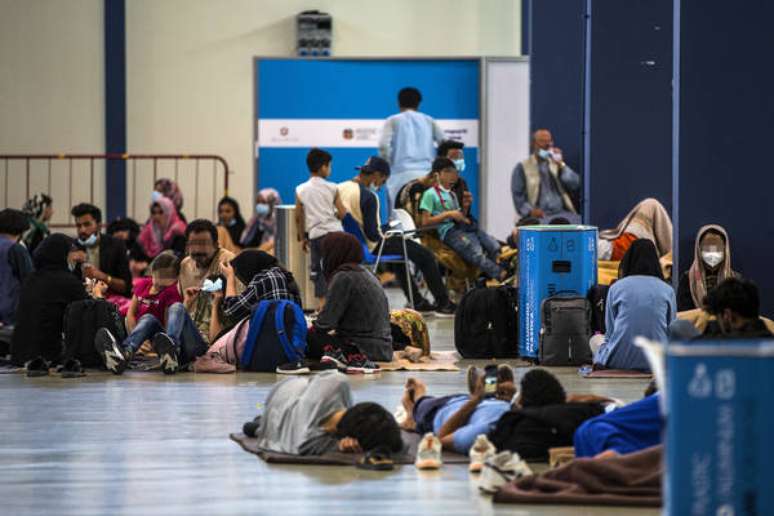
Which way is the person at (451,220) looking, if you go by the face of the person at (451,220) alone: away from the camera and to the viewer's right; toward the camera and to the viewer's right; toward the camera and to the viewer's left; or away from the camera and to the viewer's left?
toward the camera and to the viewer's right

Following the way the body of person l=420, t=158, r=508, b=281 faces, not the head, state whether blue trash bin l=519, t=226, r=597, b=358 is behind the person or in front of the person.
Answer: in front

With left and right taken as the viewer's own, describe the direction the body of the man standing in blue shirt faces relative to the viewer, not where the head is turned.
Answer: facing away from the viewer

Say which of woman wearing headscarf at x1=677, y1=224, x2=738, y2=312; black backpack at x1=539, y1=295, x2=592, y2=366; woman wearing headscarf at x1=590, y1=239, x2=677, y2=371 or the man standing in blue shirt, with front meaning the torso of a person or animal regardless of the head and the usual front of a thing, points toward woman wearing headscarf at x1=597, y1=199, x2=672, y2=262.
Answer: woman wearing headscarf at x1=590, y1=239, x2=677, y2=371

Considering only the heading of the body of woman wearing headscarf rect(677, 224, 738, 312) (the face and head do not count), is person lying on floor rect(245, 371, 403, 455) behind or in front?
in front

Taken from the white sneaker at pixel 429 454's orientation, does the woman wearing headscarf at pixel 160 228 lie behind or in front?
behind

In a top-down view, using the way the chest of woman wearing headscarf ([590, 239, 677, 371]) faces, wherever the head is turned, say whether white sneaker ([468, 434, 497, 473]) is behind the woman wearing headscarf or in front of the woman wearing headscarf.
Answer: behind

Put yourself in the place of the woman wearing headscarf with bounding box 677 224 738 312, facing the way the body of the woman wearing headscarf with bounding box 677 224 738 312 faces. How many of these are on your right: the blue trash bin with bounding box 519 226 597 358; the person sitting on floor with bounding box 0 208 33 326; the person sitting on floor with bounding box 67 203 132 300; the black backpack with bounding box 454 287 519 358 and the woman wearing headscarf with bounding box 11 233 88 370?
5

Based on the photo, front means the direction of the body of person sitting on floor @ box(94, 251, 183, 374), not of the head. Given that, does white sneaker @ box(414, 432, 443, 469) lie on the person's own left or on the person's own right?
on the person's own left
